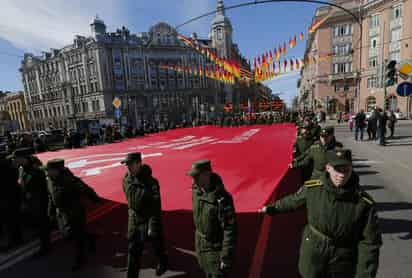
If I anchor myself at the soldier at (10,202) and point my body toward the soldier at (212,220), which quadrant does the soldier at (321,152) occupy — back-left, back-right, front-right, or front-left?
front-left

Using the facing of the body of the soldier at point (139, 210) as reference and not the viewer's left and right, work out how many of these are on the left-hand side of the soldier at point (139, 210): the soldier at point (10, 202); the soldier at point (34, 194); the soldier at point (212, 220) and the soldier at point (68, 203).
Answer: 1

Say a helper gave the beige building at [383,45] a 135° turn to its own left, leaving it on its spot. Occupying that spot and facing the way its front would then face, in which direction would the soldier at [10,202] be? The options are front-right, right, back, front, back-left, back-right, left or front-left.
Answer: right

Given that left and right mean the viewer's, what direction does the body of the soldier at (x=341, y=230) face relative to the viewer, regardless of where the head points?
facing the viewer

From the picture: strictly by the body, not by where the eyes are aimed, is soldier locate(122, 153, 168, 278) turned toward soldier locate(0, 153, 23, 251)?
no

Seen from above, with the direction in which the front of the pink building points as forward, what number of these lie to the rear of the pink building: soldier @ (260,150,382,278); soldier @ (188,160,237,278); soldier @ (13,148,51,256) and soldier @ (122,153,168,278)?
0

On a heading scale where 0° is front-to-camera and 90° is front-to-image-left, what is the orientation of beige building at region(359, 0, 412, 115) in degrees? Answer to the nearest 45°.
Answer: approximately 45°

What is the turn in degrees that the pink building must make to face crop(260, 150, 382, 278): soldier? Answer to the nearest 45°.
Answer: approximately 45° to its left

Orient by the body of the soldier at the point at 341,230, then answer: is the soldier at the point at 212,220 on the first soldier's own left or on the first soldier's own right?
on the first soldier's own right

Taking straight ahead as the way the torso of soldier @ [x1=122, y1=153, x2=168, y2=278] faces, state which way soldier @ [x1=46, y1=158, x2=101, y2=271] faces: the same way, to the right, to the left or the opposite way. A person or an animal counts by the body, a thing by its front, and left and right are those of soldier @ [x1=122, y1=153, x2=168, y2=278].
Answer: the same way

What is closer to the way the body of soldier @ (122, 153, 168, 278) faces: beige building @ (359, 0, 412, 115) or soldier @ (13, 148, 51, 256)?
the soldier

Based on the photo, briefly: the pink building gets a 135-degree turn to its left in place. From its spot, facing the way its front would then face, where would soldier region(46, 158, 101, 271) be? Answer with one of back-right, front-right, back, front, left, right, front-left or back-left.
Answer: right

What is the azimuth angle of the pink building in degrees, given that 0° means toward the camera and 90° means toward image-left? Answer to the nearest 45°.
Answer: approximately 45°

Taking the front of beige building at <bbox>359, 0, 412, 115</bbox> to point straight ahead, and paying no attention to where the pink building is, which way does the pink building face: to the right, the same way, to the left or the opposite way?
the same way

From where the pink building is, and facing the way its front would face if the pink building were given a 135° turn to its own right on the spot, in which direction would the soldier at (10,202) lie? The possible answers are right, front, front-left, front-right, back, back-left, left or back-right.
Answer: back

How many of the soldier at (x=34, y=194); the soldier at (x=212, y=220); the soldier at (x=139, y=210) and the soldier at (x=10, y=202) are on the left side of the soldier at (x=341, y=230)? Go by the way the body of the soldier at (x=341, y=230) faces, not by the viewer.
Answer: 0

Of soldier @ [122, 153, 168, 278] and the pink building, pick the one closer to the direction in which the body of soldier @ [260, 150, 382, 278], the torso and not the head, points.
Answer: the soldier

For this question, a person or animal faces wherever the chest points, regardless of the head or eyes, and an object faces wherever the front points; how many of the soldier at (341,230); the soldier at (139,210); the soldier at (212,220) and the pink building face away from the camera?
0

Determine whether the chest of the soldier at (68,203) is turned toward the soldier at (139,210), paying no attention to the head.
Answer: no

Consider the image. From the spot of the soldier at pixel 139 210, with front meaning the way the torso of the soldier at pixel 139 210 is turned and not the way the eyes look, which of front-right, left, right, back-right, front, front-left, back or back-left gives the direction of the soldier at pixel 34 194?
right
